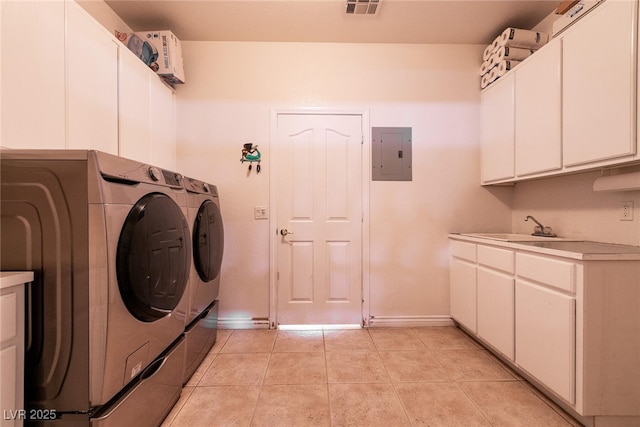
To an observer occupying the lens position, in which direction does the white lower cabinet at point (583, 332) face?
facing the viewer and to the left of the viewer

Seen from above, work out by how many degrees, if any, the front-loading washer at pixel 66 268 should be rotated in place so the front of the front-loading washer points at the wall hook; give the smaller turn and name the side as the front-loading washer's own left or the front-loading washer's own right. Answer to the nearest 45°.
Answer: approximately 90° to the front-loading washer's own left

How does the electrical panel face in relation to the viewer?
toward the camera

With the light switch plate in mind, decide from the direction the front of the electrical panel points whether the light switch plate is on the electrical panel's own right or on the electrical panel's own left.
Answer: on the electrical panel's own right

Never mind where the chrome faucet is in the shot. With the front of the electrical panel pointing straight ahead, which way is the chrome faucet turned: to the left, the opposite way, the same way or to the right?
to the right

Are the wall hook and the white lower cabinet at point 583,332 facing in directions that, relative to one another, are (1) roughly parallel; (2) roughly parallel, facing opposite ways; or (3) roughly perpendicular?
roughly perpendicular

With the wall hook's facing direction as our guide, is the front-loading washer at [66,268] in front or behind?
in front

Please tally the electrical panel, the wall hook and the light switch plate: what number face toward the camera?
3

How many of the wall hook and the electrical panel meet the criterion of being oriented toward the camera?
2

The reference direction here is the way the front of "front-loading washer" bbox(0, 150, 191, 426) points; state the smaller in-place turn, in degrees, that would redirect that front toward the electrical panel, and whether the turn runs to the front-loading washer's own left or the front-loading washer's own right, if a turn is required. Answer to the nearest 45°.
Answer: approximately 45° to the front-loading washer's own left

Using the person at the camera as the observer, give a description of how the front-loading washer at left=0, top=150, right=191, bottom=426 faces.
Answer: facing the viewer and to the right of the viewer

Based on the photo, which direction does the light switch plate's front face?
toward the camera

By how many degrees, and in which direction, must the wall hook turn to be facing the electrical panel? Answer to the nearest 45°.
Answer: approximately 90° to its left
